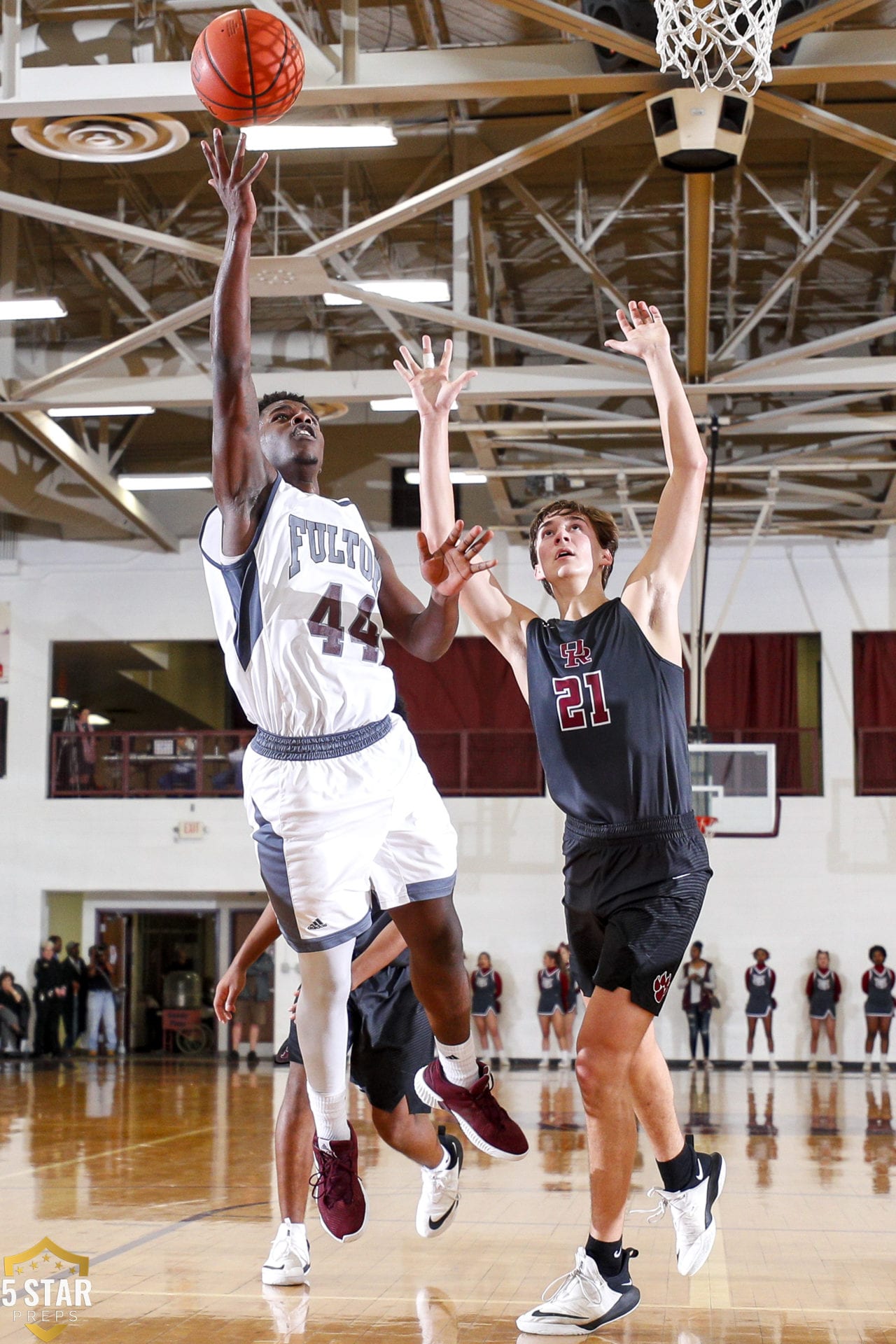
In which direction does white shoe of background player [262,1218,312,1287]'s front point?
toward the camera

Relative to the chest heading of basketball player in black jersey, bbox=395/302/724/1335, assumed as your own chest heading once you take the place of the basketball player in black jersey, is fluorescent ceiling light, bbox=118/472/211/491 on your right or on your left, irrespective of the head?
on your right

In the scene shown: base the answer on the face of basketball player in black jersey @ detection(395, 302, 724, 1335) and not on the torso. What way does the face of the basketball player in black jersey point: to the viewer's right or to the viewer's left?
to the viewer's left

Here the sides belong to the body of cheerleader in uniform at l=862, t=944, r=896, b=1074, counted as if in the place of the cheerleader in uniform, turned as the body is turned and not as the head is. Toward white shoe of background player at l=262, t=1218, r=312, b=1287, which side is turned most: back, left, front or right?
front

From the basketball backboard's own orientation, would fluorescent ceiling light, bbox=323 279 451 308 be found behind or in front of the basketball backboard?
in front

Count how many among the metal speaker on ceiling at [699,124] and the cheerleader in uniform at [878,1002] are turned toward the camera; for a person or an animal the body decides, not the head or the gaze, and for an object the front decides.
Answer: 2

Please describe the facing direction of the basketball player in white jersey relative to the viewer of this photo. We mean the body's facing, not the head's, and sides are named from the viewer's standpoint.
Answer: facing the viewer and to the right of the viewer

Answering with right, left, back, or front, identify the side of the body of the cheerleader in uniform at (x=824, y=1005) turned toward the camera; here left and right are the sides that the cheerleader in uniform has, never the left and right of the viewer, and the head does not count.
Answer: front

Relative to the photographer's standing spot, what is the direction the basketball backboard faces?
facing the viewer

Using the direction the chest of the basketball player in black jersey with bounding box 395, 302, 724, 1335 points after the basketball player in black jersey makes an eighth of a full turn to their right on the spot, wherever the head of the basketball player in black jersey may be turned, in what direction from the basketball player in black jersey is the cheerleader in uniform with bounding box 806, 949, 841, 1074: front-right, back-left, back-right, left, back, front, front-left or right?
right

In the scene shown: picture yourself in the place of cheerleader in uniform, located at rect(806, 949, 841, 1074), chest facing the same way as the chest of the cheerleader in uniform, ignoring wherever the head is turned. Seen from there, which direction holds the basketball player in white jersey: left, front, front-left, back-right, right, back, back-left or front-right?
front

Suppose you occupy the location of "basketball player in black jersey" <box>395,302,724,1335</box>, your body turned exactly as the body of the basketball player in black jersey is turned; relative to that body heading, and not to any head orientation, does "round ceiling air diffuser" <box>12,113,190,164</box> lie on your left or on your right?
on your right

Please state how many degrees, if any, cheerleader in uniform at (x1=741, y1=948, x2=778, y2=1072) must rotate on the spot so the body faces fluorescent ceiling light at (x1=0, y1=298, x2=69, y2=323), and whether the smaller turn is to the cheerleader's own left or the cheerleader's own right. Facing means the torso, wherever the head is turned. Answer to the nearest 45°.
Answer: approximately 45° to the cheerleader's own right
